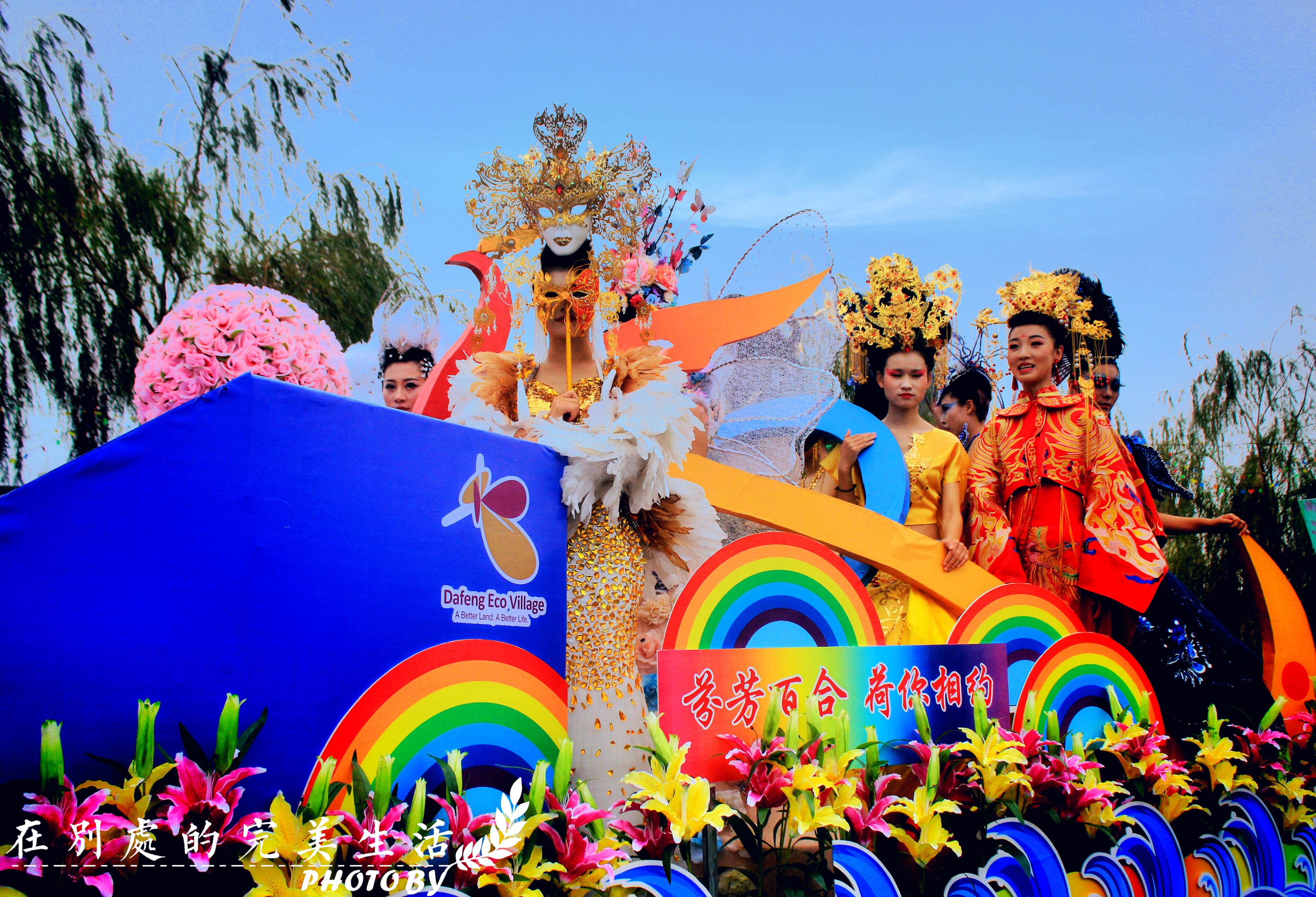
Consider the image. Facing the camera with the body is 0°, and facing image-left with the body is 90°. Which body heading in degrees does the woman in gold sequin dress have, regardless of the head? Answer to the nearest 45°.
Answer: approximately 0°

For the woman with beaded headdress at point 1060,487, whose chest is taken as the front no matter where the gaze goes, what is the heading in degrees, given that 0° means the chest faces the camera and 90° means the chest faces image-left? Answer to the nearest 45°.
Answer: approximately 45°

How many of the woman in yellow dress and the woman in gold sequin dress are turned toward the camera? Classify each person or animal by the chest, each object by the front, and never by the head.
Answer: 2

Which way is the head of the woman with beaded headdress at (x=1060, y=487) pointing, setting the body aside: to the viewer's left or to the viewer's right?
to the viewer's left

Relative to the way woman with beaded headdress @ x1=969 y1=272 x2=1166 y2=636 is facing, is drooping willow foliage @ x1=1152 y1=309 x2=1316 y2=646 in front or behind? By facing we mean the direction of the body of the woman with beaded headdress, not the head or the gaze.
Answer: behind

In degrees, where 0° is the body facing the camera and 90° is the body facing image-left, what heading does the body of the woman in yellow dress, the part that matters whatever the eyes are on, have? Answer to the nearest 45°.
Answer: approximately 0°
